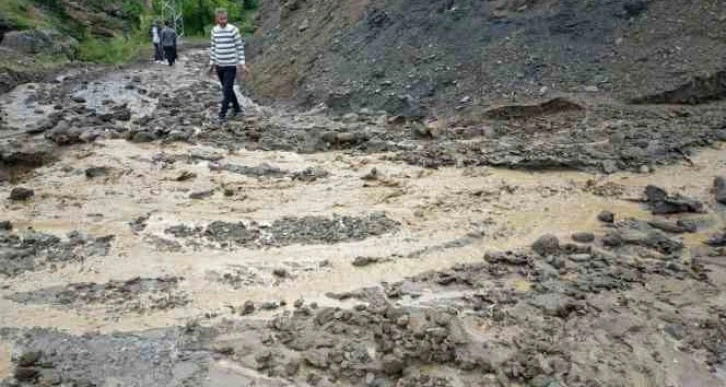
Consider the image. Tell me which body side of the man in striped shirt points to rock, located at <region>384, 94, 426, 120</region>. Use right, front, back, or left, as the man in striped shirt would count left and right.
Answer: left

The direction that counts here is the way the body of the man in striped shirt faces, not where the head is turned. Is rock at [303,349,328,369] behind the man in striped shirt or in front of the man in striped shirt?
in front

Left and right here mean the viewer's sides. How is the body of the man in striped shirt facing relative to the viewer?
facing the viewer

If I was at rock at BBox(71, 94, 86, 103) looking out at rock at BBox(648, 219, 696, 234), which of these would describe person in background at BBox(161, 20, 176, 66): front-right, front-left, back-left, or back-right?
back-left

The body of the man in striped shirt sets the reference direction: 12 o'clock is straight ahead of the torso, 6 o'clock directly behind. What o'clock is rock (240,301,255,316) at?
The rock is roughly at 12 o'clock from the man in striped shirt.

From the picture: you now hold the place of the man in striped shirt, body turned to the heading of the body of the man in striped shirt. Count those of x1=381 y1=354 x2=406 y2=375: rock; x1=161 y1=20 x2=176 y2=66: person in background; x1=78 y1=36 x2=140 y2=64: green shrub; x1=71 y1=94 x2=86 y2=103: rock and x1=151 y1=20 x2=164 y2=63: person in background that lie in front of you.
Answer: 1

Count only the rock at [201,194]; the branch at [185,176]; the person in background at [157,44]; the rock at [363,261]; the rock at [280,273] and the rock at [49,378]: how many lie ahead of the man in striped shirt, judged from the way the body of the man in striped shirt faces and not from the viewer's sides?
5

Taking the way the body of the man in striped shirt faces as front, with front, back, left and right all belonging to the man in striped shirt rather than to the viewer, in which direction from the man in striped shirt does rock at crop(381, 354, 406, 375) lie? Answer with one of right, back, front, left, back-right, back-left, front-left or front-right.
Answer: front

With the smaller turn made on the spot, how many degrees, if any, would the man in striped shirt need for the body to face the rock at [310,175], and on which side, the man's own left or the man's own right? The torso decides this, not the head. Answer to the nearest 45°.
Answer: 0° — they already face it

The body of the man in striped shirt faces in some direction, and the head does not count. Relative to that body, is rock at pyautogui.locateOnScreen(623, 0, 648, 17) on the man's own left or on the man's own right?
on the man's own left

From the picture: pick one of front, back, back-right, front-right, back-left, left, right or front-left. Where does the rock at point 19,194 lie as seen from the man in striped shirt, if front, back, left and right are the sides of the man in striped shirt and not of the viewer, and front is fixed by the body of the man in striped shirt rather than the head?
front-right

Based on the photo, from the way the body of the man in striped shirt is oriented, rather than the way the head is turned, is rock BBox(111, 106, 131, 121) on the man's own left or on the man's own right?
on the man's own right

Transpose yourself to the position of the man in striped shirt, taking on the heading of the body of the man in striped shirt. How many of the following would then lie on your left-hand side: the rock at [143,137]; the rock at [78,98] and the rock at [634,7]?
1

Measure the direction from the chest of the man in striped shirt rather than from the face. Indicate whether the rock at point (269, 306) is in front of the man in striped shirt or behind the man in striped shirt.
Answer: in front

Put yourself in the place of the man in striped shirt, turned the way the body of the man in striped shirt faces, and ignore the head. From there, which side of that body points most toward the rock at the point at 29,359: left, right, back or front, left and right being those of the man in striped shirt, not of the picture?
front

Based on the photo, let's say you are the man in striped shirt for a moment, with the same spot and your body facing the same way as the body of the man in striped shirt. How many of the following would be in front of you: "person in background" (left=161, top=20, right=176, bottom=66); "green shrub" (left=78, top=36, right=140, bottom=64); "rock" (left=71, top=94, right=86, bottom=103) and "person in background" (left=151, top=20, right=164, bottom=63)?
0

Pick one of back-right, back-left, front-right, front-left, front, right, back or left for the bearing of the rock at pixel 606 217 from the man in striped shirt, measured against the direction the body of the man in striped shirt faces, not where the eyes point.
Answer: front-left

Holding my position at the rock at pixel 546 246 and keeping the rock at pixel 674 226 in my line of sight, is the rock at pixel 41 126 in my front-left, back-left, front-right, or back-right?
back-left

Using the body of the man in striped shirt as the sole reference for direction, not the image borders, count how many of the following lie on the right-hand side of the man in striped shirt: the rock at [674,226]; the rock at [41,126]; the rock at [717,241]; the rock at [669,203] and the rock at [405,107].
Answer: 1
